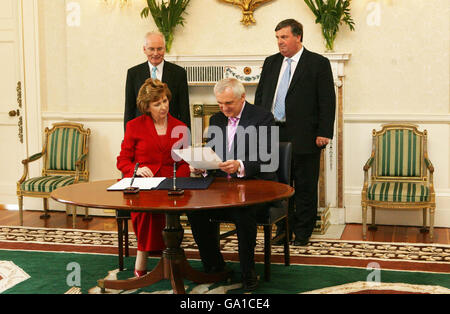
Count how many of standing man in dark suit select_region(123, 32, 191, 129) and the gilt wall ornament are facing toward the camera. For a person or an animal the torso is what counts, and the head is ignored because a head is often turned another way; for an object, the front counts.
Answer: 2

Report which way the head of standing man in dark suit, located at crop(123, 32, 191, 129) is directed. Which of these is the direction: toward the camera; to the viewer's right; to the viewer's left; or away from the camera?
toward the camera

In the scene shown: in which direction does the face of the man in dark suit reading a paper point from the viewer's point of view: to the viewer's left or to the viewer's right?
to the viewer's left

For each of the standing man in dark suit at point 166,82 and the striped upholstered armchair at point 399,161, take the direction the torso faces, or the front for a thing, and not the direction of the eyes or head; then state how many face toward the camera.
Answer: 2

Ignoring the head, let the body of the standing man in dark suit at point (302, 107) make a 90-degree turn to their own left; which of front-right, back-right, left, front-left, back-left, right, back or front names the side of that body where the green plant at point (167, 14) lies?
back

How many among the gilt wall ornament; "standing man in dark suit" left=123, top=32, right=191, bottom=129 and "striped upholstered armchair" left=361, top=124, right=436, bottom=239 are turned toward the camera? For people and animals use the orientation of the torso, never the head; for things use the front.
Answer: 3

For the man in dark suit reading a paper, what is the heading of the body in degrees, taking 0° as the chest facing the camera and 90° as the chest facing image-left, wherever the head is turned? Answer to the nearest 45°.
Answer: approximately 45°

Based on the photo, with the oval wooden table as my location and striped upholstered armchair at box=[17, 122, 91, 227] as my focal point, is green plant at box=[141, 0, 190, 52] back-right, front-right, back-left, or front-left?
front-right

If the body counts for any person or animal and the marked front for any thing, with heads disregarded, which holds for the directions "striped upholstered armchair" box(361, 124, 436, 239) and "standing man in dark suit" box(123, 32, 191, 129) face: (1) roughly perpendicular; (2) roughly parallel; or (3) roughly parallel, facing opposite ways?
roughly parallel

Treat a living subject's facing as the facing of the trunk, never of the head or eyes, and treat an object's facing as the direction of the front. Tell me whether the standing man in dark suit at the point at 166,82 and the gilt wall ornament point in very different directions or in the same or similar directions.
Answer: same or similar directions

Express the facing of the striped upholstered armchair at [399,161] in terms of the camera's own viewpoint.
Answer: facing the viewer

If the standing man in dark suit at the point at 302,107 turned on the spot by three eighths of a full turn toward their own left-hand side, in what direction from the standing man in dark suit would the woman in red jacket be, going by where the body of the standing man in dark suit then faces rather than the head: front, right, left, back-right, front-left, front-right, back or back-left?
back-right

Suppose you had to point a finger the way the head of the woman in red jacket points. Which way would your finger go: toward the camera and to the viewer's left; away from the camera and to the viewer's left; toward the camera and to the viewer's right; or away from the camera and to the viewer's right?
toward the camera and to the viewer's right

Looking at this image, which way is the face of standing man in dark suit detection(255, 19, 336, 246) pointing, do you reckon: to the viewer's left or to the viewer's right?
to the viewer's left

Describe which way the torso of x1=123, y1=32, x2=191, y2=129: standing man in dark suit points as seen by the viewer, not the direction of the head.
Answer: toward the camera
